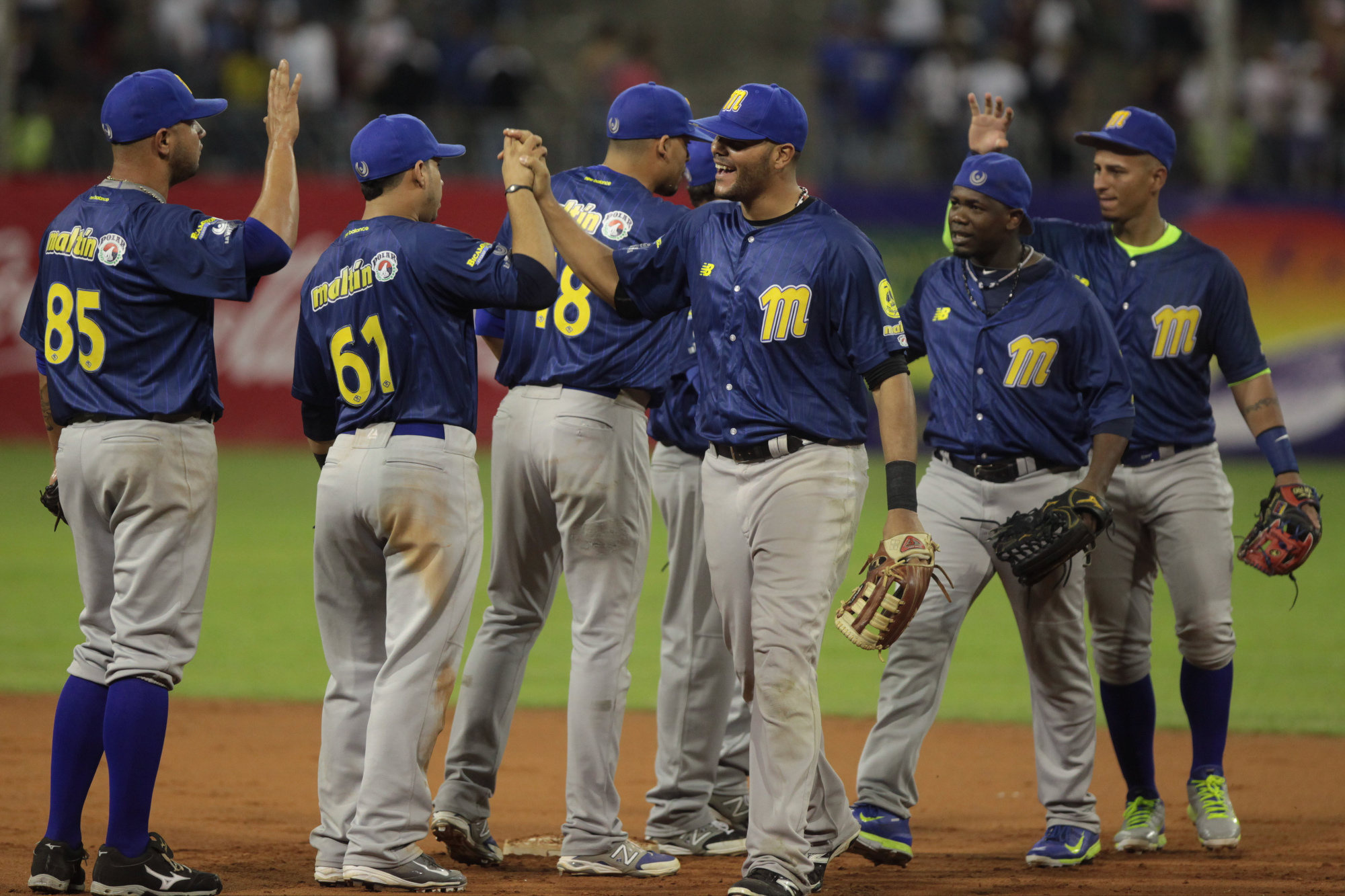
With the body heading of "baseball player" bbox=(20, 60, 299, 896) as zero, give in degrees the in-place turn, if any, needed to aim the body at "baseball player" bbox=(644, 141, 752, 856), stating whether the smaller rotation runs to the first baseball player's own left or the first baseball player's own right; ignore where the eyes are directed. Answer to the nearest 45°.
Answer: approximately 45° to the first baseball player's own right

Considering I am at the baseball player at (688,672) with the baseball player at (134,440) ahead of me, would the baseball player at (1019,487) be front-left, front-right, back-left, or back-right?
back-left

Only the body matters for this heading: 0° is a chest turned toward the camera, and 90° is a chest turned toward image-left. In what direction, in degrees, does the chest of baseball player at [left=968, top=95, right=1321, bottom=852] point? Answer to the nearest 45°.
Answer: approximately 45°

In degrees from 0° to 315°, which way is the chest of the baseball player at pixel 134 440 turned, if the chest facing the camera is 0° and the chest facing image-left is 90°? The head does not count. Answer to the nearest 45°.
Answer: approximately 225°

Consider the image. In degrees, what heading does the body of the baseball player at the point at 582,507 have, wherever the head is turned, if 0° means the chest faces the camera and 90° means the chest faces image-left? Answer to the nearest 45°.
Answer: approximately 225°

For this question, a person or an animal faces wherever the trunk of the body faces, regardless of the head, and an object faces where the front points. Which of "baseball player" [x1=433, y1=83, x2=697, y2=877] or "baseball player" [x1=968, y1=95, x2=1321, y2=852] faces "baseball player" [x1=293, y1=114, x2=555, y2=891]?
"baseball player" [x1=968, y1=95, x2=1321, y2=852]

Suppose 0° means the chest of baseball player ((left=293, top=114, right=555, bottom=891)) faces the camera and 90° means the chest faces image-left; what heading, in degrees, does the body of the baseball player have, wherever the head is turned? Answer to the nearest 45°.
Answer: approximately 225°

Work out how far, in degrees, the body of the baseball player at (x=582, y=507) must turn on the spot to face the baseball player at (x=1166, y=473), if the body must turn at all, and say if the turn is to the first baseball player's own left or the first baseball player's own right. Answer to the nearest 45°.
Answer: approximately 45° to the first baseball player's own right
